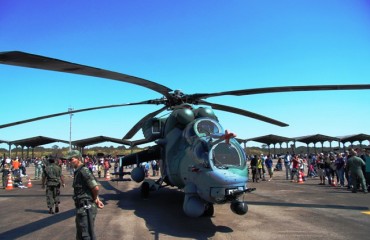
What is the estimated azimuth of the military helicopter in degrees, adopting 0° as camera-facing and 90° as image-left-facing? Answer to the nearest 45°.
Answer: approximately 315°

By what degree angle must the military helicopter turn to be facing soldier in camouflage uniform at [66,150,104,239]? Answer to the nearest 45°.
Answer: approximately 90° to its right
